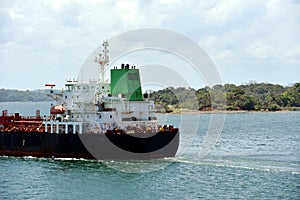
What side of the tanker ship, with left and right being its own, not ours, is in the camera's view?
left
